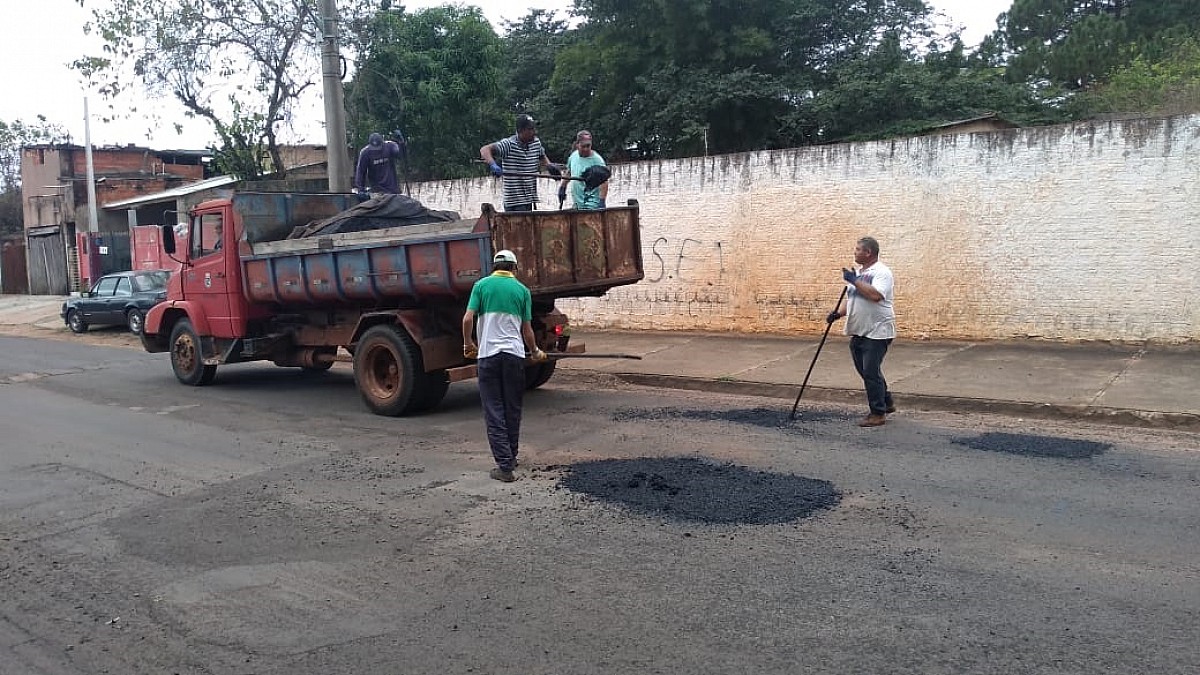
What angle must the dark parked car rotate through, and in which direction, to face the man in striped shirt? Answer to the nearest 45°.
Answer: approximately 135° to its left

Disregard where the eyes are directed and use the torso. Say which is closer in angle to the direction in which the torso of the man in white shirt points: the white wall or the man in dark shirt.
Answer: the man in dark shirt

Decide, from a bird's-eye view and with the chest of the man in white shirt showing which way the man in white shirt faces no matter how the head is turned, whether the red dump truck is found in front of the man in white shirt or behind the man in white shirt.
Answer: in front

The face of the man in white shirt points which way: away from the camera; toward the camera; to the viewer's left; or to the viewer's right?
to the viewer's left

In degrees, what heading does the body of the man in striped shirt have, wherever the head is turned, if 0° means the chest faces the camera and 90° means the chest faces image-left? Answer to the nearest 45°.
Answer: approximately 315°

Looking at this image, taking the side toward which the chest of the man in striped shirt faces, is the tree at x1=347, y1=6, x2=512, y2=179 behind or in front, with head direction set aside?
behind

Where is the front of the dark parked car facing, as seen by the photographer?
facing away from the viewer and to the left of the viewer

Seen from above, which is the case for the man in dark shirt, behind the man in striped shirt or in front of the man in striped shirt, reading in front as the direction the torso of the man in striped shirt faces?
behind

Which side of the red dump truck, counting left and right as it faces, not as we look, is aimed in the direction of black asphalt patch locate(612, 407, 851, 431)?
back

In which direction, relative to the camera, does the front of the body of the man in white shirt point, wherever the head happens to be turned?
to the viewer's left

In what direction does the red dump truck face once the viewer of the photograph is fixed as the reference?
facing away from the viewer and to the left of the viewer

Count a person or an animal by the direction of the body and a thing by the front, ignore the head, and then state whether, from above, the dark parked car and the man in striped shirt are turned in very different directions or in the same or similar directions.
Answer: very different directions

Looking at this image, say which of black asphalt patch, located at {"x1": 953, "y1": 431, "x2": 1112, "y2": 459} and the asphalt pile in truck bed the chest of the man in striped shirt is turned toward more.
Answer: the black asphalt patch

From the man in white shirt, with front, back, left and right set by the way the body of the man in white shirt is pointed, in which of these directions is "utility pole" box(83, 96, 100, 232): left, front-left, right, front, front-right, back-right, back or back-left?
front-right

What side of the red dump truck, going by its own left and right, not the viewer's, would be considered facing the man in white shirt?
back
